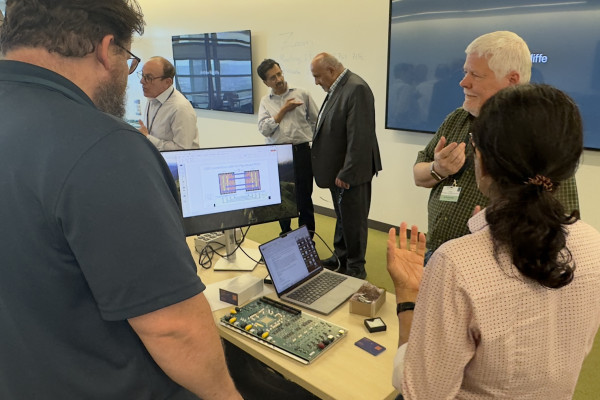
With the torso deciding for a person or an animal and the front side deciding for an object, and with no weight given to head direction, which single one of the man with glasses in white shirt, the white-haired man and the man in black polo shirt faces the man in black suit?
the man in black polo shirt

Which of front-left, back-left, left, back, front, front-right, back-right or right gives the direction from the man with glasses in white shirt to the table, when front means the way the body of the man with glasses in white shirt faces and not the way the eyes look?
front-left

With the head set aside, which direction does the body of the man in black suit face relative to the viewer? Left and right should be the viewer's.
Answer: facing to the left of the viewer

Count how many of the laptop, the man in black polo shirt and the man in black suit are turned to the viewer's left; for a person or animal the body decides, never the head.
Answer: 1

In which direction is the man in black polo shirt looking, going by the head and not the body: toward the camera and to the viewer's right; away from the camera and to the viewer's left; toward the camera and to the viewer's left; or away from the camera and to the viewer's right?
away from the camera and to the viewer's right

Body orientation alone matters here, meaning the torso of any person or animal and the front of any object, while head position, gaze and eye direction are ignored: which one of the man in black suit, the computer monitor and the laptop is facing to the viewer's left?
the man in black suit

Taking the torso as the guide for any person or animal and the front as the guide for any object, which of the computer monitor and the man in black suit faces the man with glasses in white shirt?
the man in black suit

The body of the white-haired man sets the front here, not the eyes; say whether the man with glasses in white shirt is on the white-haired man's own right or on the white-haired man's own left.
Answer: on the white-haired man's own right

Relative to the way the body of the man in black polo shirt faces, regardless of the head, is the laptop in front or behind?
in front

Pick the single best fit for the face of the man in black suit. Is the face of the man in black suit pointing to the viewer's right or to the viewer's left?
to the viewer's left
